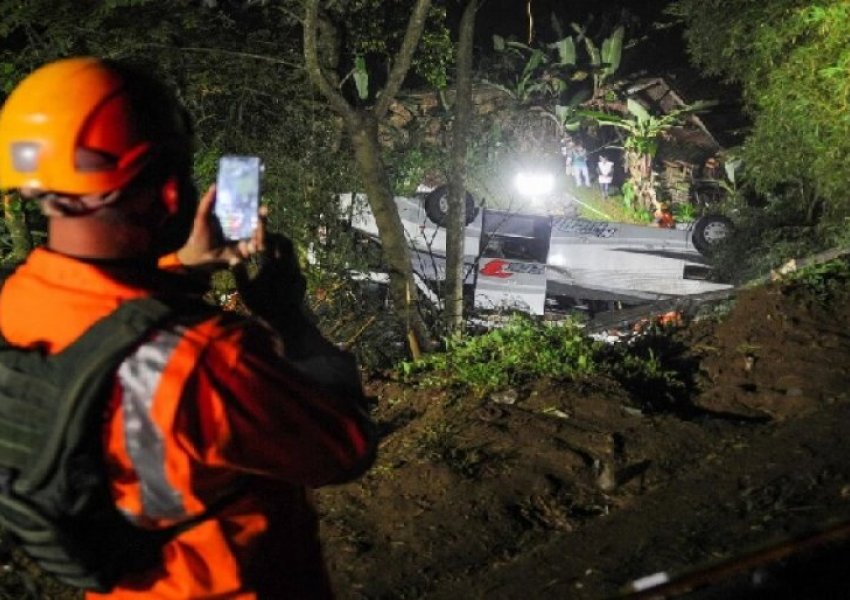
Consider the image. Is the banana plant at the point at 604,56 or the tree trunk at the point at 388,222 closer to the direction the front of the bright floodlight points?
the tree trunk

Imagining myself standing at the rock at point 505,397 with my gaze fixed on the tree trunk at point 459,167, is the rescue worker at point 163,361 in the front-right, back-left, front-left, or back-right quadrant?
back-left

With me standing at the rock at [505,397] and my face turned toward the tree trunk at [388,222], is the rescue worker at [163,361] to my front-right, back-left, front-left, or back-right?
back-left

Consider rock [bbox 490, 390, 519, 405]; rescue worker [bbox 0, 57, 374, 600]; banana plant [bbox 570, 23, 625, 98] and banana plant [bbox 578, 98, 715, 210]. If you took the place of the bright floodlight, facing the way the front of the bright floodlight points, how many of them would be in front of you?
2

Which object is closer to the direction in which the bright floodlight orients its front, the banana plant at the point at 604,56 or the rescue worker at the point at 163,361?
the rescue worker

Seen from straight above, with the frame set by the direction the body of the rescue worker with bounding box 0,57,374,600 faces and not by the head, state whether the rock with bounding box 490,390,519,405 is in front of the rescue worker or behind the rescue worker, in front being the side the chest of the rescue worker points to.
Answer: in front

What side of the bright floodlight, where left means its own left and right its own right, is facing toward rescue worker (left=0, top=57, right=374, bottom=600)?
front

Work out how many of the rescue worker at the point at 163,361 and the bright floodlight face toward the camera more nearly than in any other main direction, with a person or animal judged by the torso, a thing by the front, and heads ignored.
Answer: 1

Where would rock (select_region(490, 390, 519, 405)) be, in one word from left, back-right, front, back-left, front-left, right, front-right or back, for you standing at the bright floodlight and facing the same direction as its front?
front

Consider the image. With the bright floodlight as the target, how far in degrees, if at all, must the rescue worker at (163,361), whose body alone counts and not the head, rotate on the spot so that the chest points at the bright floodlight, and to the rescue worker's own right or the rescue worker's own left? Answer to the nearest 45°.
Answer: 0° — they already face it

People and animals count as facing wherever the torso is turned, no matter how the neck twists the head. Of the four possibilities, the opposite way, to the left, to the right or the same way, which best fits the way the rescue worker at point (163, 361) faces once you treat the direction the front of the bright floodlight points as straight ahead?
the opposite way

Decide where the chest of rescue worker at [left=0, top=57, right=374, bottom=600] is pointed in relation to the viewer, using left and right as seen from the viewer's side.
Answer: facing away from the viewer and to the right of the viewer

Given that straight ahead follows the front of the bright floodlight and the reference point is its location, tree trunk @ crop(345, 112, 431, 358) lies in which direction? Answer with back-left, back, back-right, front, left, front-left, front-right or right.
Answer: front

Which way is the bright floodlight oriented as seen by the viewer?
toward the camera
